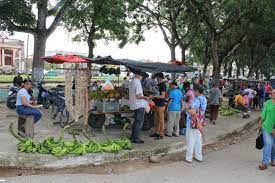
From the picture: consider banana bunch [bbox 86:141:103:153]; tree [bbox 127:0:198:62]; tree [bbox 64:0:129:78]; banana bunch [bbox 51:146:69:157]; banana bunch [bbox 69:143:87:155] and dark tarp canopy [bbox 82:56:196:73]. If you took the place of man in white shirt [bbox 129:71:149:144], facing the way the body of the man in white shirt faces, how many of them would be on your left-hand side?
3

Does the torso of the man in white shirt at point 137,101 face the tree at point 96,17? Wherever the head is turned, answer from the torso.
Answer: no

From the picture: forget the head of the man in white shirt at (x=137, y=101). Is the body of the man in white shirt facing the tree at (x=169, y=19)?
no

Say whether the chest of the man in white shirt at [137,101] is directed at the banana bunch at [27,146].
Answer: no

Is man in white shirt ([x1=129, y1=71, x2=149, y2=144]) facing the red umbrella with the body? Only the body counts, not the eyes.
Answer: no

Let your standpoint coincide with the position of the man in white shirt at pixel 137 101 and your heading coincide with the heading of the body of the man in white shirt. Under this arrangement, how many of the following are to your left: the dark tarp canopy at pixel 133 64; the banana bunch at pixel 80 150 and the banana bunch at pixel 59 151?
1

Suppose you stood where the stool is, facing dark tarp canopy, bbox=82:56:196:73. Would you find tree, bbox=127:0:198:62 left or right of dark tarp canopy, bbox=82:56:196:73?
left
